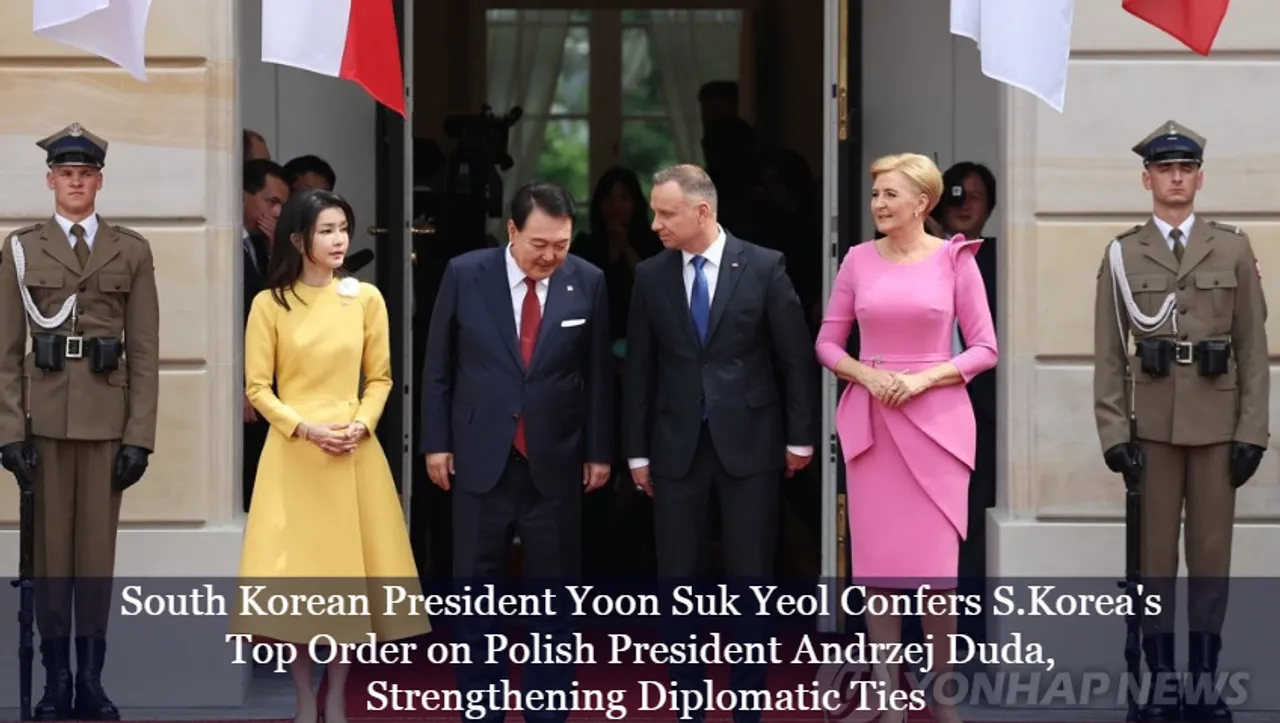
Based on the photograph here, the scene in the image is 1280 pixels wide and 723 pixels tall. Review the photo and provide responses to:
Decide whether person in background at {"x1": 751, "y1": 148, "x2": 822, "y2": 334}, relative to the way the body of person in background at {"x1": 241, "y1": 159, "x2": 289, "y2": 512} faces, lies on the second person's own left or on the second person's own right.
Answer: on the second person's own left

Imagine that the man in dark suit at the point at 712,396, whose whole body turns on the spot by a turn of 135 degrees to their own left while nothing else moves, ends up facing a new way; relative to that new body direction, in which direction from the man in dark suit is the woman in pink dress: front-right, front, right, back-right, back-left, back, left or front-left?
front-right

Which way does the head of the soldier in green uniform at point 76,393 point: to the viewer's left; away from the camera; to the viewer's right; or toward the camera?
toward the camera

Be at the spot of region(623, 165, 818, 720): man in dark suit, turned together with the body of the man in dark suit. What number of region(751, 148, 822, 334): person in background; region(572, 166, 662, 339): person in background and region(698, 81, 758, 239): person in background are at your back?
3

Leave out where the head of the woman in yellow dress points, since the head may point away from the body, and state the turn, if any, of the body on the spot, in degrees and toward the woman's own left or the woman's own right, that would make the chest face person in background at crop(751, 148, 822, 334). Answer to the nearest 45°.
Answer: approximately 90° to the woman's own left

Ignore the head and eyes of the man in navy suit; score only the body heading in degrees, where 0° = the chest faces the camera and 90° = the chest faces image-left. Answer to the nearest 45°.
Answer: approximately 0°

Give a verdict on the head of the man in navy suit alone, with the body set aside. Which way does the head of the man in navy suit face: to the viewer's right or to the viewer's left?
to the viewer's right

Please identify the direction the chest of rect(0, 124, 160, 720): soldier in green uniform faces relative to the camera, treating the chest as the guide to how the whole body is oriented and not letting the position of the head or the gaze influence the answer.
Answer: toward the camera

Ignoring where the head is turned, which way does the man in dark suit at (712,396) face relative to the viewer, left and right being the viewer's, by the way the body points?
facing the viewer

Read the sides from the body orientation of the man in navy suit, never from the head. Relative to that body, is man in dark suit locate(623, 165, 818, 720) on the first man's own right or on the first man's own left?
on the first man's own left

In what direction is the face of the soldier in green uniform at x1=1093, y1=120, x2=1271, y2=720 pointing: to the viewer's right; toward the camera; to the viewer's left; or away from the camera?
toward the camera

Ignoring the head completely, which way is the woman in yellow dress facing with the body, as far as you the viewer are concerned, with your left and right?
facing the viewer and to the right of the viewer

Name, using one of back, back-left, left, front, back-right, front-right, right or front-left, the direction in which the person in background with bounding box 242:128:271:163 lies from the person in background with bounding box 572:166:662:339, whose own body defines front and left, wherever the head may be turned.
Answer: front-right

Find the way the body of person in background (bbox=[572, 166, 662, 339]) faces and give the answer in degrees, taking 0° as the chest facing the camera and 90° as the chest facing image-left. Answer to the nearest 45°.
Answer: approximately 0°

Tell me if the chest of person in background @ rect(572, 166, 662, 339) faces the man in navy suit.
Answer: yes
